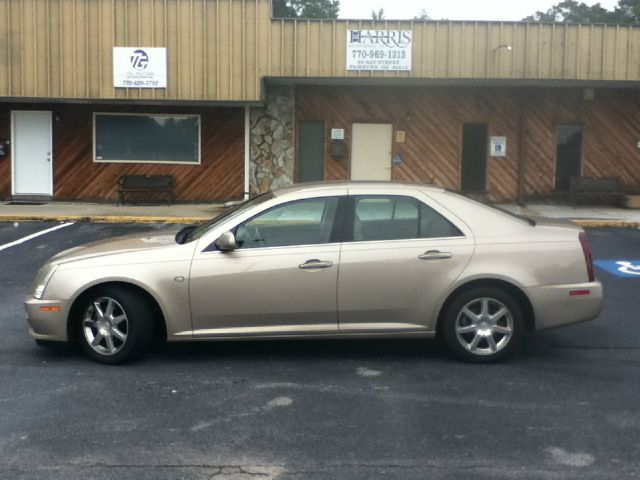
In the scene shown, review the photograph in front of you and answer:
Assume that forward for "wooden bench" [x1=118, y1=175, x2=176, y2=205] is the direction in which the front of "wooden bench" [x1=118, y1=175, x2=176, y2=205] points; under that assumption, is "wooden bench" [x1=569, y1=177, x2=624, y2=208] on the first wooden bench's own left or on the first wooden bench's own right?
on the first wooden bench's own left

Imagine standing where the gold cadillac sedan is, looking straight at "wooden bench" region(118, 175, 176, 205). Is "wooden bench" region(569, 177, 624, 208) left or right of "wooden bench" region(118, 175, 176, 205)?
right

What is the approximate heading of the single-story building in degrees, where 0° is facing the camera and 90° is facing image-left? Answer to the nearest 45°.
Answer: approximately 0°

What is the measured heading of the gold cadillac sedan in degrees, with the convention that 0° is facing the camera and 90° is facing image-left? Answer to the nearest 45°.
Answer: approximately 90°

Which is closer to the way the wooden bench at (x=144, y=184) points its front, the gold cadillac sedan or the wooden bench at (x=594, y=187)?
the gold cadillac sedan

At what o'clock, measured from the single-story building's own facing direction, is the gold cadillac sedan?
The gold cadillac sedan is roughly at 12 o'clock from the single-story building.

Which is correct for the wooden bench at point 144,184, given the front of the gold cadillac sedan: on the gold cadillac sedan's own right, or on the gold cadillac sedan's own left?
on the gold cadillac sedan's own right

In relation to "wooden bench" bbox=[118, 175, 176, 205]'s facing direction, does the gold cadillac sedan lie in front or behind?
in front
